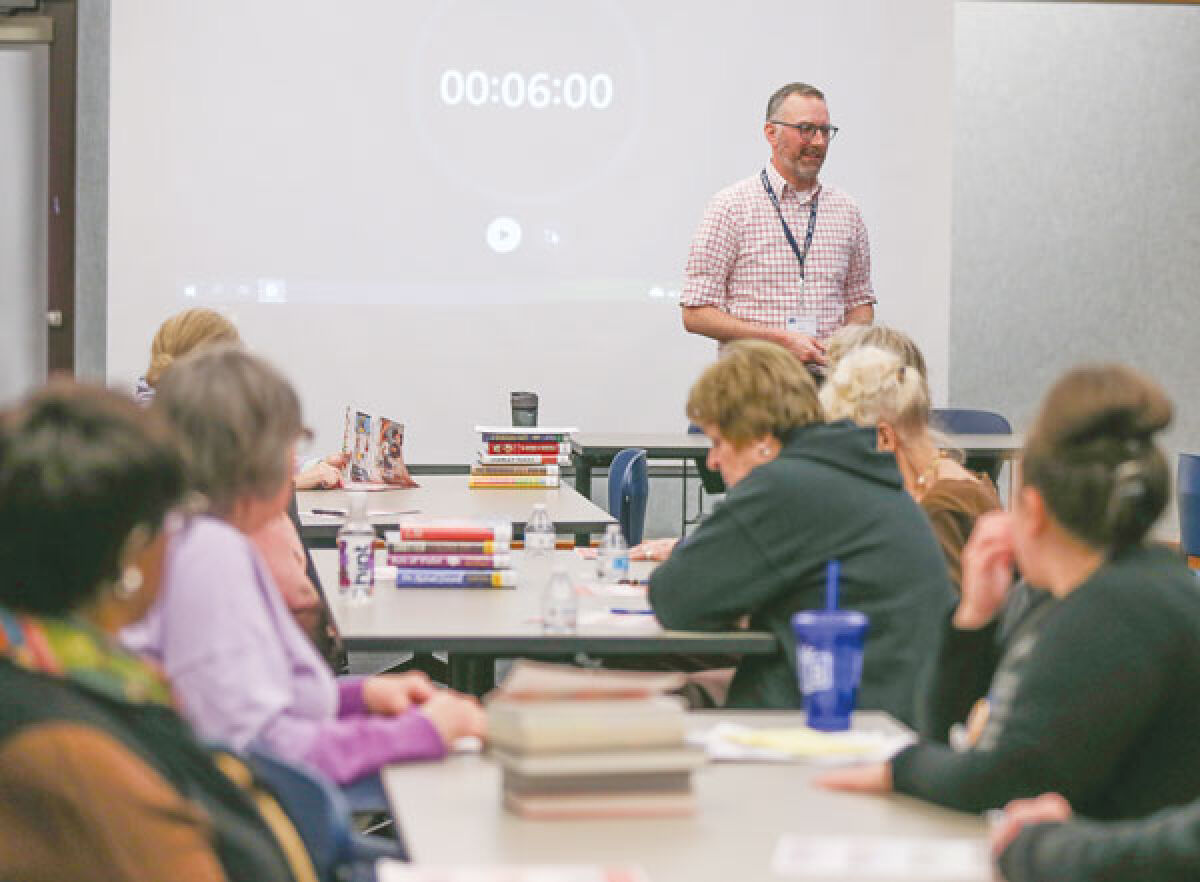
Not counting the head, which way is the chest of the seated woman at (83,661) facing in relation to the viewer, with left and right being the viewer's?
facing away from the viewer and to the right of the viewer

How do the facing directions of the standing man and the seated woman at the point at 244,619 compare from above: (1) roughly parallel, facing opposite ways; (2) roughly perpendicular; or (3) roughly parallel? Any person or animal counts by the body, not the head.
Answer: roughly perpendicular

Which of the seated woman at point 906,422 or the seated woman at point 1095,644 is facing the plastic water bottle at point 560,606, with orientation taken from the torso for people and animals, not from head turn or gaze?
the seated woman at point 1095,644

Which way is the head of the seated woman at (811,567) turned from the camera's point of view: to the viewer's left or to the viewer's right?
to the viewer's left

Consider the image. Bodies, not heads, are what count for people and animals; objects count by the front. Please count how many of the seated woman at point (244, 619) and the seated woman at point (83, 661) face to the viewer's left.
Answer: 0

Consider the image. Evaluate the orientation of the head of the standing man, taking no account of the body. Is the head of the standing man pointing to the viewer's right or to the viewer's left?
to the viewer's right

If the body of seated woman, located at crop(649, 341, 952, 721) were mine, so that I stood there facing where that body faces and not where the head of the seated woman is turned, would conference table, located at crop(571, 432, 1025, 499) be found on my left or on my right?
on my right

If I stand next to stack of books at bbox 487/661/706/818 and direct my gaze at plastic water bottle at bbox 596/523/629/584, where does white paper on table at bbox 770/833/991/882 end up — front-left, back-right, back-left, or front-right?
back-right

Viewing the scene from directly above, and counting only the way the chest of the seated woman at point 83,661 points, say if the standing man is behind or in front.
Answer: in front

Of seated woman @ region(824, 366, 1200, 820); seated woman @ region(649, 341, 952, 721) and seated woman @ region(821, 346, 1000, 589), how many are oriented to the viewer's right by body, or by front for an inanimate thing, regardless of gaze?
0

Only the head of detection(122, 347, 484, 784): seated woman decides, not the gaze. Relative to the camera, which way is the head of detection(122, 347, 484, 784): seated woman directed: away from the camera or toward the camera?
away from the camera
